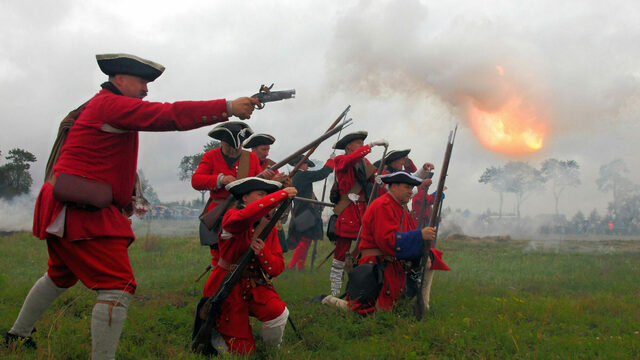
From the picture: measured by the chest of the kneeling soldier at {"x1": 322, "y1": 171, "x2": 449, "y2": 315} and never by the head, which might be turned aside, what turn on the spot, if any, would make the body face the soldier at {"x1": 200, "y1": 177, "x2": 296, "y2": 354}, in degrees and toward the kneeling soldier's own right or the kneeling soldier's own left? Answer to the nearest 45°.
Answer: approximately 135° to the kneeling soldier's own right

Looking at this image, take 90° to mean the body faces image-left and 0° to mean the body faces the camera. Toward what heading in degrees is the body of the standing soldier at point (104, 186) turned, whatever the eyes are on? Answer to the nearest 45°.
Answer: approximately 270°

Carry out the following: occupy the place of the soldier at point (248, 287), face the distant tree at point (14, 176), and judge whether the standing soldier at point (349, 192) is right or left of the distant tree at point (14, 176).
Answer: right

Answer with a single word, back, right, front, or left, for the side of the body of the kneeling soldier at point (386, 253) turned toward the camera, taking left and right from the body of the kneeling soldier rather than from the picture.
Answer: right

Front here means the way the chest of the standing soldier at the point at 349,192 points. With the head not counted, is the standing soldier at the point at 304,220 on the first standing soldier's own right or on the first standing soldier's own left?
on the first standing soldier's own left

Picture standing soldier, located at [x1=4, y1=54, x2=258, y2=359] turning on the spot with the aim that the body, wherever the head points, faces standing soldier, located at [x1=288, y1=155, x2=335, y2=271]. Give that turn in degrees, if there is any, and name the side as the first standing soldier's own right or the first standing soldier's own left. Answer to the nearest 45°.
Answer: approximately 45° to the first standing soldier's own left

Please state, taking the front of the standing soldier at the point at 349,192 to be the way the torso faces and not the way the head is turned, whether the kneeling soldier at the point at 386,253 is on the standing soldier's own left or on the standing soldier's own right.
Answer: on the standing soldier's own right

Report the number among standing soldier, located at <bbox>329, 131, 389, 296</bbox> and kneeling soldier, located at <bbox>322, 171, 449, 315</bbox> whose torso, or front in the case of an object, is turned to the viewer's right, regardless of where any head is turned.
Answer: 2

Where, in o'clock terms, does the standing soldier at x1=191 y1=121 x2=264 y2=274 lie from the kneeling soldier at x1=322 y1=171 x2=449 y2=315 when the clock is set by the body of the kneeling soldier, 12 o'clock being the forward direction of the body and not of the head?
The standing soldier is roughly at 6 o'clock from the kneeling soldier.

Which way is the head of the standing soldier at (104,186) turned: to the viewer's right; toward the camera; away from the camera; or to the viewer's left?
to the viewer's right

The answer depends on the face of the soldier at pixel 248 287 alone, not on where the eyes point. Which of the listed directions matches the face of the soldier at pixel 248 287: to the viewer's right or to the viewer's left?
to the viewer's right
